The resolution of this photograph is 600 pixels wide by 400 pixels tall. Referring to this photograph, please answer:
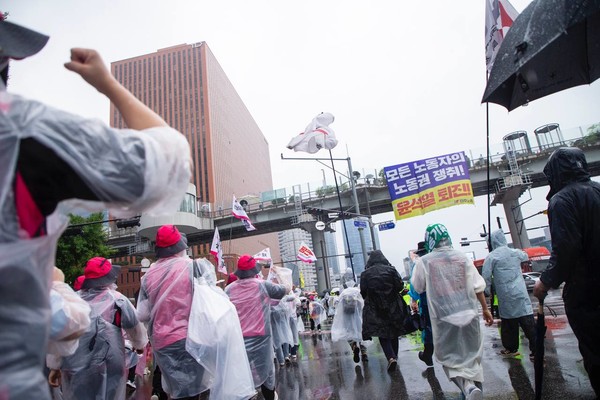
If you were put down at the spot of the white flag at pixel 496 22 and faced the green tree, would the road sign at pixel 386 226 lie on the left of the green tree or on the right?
right

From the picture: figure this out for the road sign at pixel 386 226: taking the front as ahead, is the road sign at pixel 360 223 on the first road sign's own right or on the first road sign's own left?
on the first road sign's own right

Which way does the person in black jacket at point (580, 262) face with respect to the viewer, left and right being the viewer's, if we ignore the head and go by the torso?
facing away from the viewer and to the left of the viewer

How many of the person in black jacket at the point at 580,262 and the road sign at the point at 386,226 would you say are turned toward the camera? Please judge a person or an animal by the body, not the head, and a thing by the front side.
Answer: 1

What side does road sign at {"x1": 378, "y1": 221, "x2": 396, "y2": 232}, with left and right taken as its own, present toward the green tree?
right

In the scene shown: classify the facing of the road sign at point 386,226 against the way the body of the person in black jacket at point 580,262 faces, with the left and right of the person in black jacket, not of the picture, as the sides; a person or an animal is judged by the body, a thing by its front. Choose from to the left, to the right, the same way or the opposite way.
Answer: the opposite way

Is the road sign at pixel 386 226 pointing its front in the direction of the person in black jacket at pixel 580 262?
yes

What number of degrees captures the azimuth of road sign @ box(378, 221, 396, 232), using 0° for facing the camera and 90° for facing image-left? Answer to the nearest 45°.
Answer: approximately 0°

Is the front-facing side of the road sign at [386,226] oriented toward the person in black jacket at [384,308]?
yes

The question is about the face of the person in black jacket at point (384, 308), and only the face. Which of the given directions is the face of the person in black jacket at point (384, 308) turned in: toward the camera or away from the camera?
away from the camera

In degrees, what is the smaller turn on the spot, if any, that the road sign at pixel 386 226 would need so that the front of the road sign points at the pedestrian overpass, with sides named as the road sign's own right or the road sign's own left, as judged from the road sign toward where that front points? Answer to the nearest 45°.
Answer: approximately 180°

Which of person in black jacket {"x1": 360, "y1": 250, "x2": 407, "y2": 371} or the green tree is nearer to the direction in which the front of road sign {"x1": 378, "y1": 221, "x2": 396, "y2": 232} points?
the person in black jacket

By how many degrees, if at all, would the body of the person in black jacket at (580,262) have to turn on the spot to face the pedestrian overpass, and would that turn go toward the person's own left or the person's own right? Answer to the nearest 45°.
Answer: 0° — they already face it
